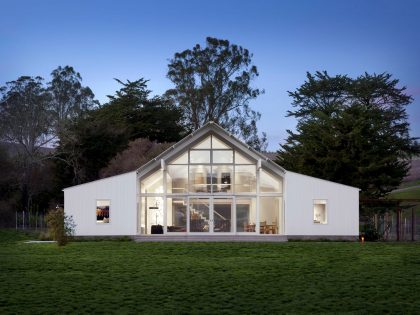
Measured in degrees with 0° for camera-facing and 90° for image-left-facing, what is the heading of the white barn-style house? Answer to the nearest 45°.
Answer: approximately 0°

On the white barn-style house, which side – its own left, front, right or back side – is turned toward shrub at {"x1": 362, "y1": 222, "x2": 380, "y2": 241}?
left

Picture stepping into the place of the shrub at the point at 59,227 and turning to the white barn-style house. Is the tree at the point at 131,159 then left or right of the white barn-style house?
left

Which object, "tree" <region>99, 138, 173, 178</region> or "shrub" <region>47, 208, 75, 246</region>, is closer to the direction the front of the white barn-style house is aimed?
the shrub

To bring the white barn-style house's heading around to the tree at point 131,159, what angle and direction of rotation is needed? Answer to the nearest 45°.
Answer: approximately 180°

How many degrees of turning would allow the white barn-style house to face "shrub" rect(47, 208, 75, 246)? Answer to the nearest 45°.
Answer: approximately 45° to its right
